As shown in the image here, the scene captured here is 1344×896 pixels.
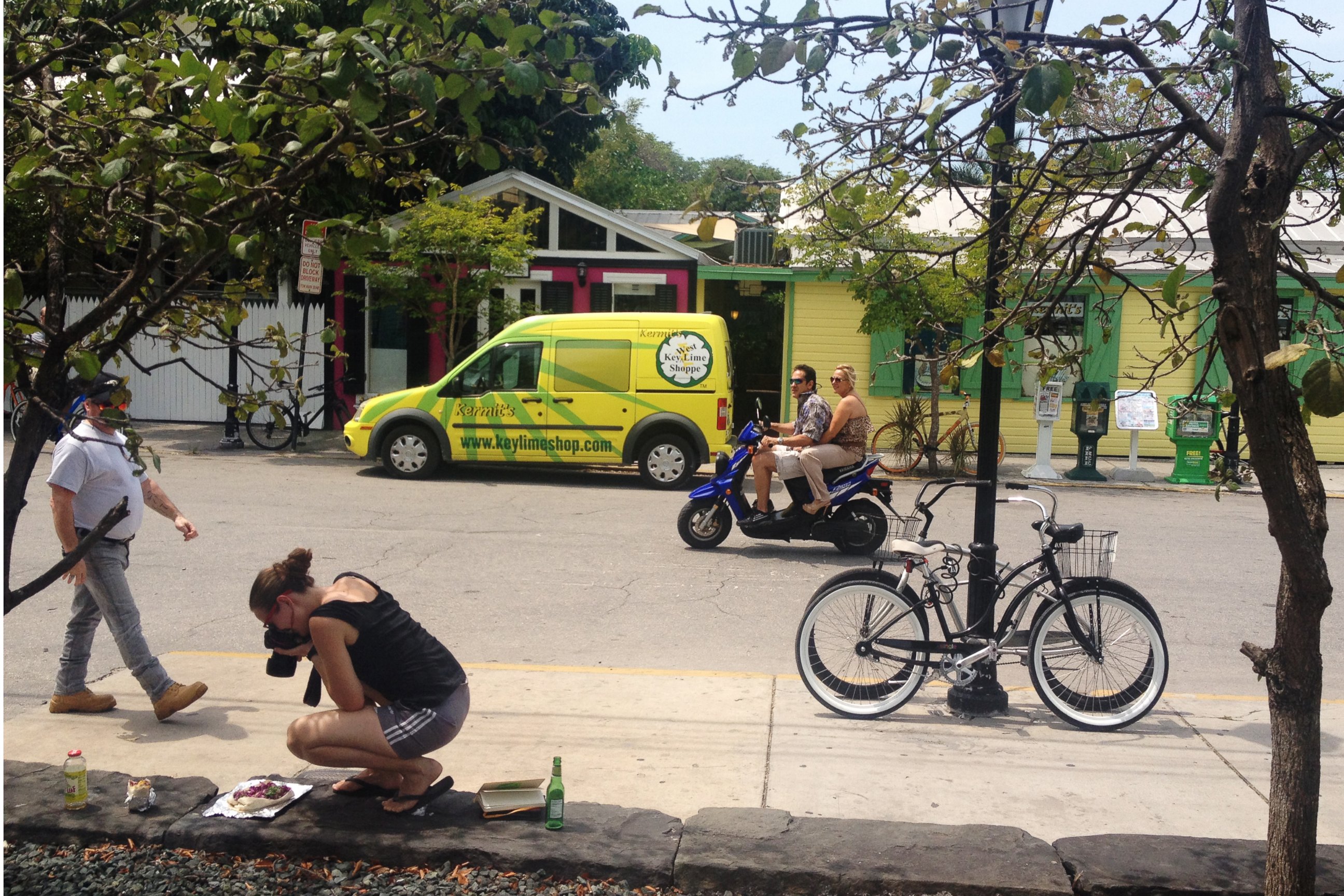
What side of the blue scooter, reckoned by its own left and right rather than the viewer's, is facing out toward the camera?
left

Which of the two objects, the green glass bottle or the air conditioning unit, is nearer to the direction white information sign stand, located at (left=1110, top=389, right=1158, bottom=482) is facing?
the green glass bottle

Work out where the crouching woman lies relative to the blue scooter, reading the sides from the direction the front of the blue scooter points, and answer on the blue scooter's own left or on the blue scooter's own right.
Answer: on the blue scooter's own left

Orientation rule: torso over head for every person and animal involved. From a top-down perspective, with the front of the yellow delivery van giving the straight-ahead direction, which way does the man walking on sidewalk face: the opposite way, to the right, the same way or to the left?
the opposite way

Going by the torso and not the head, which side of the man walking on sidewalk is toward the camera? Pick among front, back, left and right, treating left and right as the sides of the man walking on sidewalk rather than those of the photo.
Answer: right

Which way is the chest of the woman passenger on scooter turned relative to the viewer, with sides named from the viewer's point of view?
facing to the left of the viewer

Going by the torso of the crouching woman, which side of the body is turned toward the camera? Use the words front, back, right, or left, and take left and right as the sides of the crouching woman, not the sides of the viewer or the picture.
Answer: left

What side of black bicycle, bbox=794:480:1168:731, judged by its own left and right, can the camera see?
right

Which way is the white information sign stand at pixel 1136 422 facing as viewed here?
toward the camera

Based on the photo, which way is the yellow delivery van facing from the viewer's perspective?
to the viewer's left

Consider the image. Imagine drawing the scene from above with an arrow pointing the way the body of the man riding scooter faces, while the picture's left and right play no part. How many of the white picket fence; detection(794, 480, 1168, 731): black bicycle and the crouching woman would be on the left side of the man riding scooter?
2

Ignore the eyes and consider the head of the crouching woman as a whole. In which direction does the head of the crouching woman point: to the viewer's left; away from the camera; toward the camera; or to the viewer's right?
to the viewer's left

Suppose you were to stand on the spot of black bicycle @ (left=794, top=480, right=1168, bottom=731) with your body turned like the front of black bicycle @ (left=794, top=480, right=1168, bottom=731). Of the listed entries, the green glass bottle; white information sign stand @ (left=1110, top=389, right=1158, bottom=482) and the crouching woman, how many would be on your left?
1

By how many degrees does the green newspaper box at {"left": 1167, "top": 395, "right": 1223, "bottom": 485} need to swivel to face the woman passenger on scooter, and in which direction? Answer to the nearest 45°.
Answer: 0° — it already faces them

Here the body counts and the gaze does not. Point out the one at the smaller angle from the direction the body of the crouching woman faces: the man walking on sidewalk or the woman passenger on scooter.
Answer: the man walking on sidewalk
